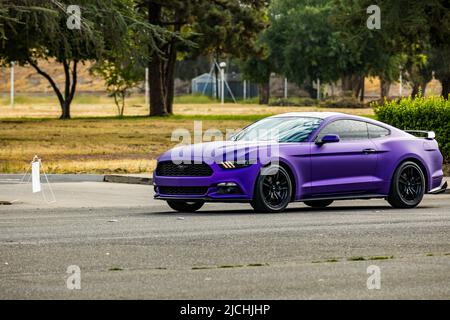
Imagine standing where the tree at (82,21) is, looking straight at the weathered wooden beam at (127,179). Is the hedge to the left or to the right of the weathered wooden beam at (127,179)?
left

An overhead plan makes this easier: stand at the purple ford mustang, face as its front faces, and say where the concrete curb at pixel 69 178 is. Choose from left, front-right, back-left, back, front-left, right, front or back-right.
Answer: right

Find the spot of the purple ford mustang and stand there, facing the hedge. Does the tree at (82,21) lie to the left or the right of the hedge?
left

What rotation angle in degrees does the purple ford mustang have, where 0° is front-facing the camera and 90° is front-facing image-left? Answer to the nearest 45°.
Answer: approximately 45°

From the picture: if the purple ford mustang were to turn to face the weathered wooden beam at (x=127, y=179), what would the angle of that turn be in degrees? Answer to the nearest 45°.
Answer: approximately 90° to its right

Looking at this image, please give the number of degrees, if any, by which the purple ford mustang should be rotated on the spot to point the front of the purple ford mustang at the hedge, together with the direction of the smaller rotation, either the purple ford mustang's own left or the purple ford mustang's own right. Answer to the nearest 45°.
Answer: approximately 135° to the purple ford mustang's own right

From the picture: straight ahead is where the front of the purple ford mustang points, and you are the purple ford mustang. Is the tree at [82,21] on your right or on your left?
on your right
